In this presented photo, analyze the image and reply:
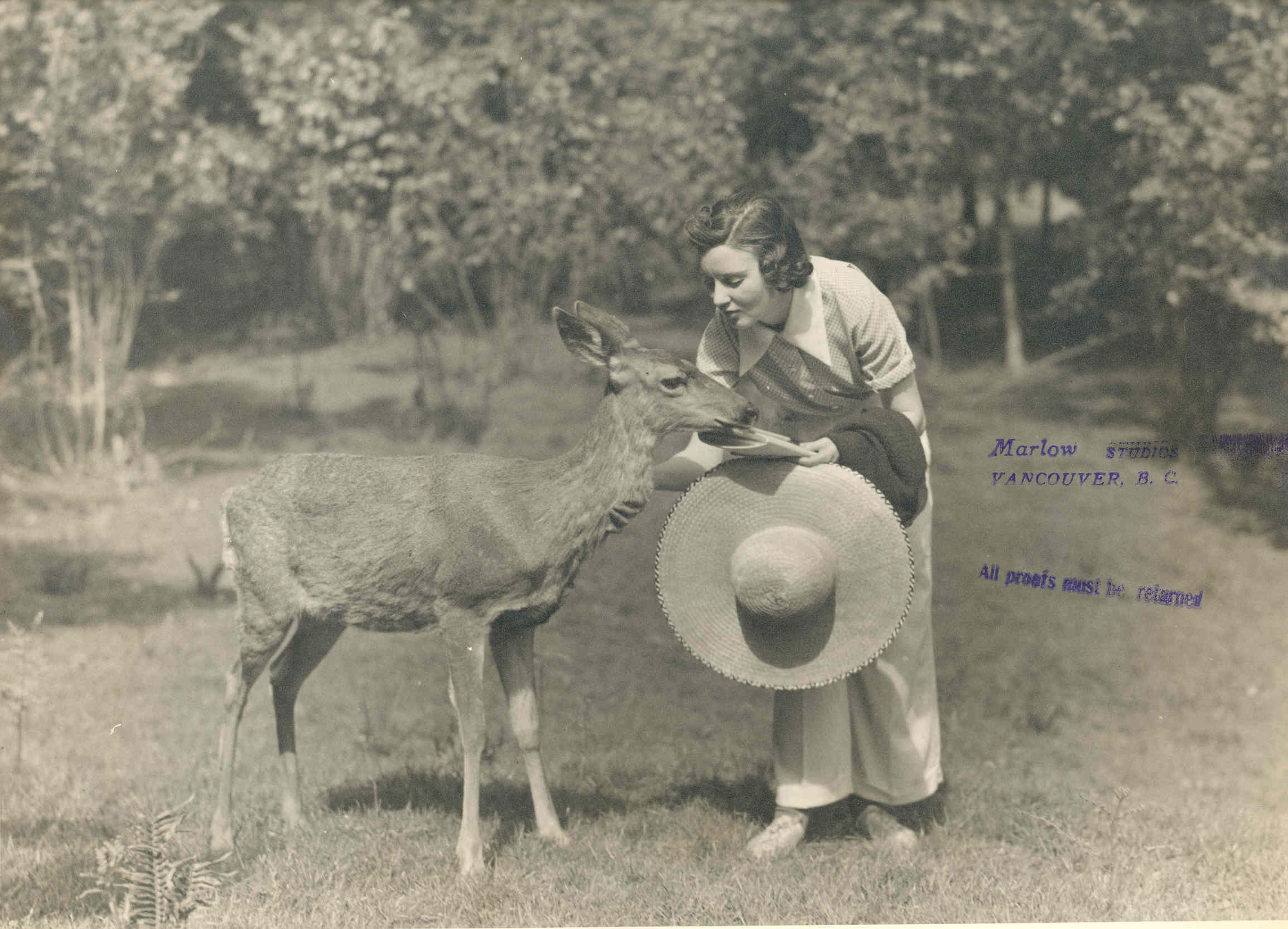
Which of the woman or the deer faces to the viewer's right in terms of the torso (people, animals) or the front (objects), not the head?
the deer

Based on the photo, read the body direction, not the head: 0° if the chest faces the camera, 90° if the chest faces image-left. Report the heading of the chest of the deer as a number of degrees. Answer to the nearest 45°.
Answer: approximately 270°

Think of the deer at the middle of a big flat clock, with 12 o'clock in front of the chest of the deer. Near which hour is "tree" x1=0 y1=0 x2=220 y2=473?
The tree is roughly at 8 o'clock from the deer.

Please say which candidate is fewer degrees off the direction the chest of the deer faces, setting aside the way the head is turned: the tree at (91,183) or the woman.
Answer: the woman

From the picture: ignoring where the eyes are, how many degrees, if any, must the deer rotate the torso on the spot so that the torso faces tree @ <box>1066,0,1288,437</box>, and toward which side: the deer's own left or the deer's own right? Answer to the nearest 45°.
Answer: approximately 45° to the deer's own left

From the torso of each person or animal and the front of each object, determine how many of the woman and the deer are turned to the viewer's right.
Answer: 1

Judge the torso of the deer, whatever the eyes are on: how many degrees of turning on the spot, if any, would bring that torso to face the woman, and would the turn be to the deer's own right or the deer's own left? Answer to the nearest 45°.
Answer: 0° — it already faces them

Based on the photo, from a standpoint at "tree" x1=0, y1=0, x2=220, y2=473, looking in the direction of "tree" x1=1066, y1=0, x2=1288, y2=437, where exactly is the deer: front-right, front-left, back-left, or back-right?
front-right

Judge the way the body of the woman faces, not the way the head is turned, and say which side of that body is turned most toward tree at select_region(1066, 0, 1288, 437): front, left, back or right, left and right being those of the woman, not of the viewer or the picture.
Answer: back

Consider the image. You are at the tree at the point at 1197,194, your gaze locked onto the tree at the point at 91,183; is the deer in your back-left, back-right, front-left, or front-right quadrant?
front-left

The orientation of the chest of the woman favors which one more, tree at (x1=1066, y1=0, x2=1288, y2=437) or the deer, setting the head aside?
the deer

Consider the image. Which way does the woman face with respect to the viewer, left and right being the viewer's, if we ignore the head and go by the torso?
facing the viewer and to the left of the viewer

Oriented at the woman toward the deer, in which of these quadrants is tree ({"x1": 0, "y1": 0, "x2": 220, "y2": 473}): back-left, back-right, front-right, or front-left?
front-right

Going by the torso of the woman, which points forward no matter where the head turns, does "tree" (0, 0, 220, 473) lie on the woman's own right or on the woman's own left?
on the woman's own right
